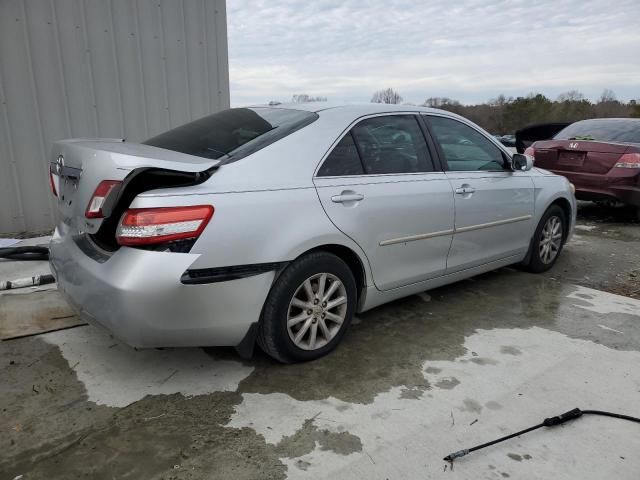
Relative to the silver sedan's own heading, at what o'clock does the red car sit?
The red car is roughly at 12 o'clock from the silver sedan.

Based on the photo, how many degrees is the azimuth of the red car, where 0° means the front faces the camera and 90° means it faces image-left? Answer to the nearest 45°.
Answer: approximately 225°

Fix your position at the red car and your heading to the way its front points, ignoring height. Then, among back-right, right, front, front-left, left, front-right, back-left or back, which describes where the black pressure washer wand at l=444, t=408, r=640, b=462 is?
back-right

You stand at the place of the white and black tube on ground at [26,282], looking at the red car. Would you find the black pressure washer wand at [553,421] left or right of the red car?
right

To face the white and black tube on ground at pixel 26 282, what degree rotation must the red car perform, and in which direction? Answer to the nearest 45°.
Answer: approximately 180°

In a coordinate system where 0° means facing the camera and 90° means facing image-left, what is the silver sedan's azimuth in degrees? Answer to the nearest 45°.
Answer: approximately 225°

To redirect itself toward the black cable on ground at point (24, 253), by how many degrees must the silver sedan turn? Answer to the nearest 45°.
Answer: approximately 90° to its left
